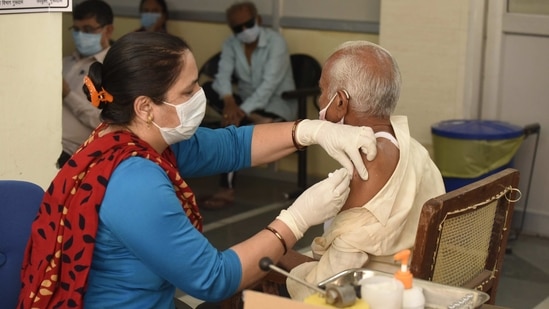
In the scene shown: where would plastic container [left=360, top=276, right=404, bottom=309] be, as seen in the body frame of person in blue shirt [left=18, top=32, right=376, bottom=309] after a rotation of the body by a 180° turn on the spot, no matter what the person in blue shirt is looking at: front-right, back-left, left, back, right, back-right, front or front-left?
back-left

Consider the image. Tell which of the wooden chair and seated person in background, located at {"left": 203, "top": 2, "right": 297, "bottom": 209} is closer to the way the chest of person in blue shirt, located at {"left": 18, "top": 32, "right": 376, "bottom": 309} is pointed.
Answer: the wooden chair

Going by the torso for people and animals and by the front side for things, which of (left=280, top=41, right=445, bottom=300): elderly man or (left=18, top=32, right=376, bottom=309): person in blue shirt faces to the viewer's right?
the person in blue shirt

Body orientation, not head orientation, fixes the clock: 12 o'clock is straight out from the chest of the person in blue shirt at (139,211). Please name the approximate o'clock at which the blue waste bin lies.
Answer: The blue waste bin is roughly at 10 o'clock from the person in blue shirt.

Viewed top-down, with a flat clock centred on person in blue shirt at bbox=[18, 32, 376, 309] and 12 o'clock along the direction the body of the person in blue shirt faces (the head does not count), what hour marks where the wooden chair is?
The wooden chair is roughly at 12 o'clock from the person in blue shirt.

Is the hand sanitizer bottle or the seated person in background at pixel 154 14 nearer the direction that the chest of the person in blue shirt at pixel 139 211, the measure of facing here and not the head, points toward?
the hand sanitizer bottle

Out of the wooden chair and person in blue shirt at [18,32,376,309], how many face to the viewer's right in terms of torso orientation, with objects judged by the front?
1

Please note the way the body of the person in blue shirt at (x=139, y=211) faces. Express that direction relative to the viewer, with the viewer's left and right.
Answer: facing to the right of the viewer

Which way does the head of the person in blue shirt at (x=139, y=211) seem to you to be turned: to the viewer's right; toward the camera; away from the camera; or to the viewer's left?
to the viewer's right

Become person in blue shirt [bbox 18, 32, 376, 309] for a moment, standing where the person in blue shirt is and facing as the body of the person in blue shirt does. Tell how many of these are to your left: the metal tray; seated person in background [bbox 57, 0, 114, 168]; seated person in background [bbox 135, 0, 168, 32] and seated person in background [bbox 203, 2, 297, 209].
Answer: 3
